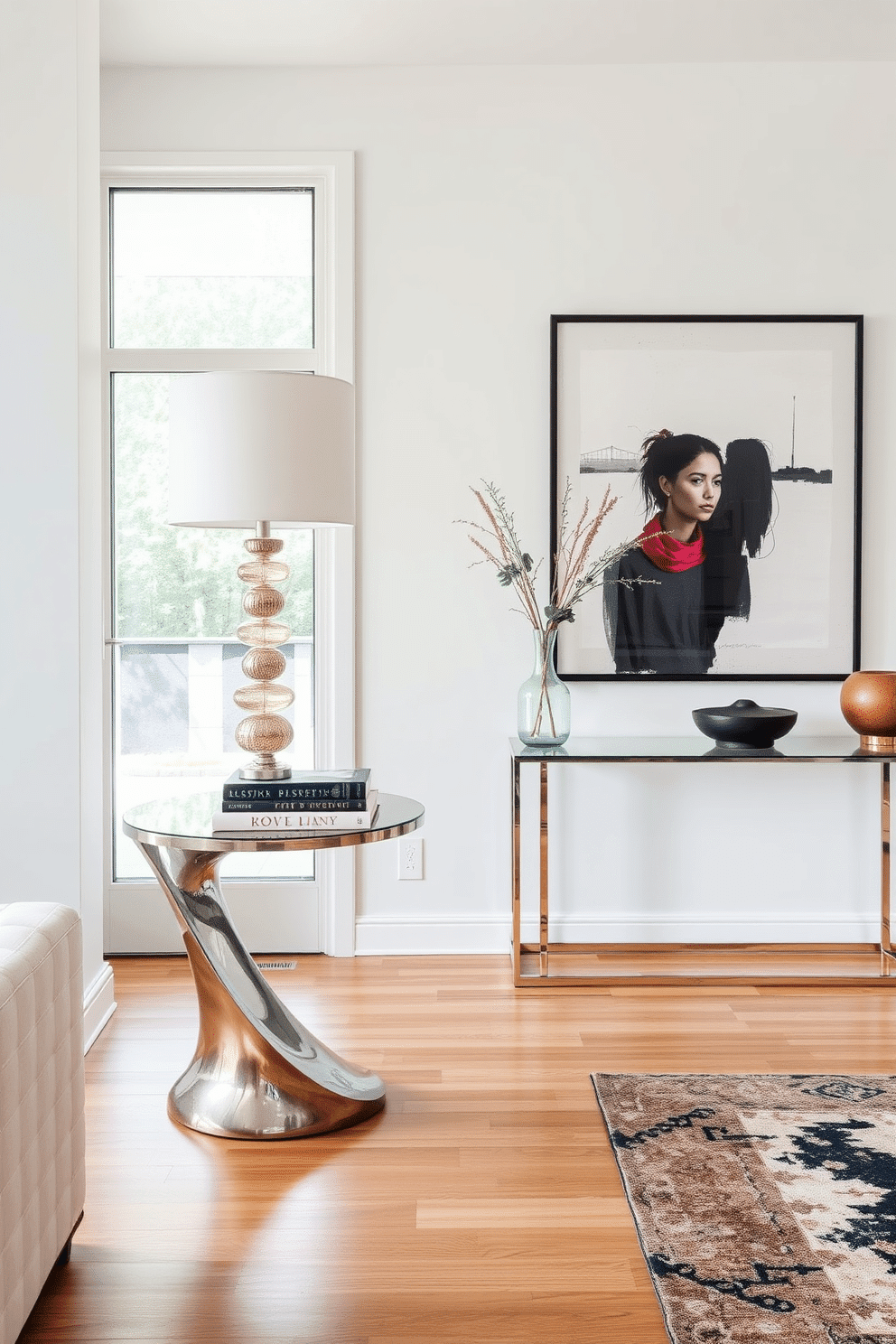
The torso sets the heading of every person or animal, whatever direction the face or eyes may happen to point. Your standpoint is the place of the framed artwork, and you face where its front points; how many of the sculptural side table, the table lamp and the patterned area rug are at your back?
0

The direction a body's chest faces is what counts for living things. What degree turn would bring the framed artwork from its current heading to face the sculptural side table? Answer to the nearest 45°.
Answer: approximately 45° to its right

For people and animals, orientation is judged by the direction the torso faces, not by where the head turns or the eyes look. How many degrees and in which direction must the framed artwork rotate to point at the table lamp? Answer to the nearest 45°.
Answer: approximately 45° to its right

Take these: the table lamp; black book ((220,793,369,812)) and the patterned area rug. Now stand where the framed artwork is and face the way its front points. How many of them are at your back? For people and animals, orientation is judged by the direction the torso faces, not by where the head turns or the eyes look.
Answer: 0

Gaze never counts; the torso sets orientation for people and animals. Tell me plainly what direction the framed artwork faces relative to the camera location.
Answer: facing the viewer

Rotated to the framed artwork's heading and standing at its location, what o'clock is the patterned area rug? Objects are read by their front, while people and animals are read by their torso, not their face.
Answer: The patterned area rug is roughly at 12 o'clock from the framed artwork.

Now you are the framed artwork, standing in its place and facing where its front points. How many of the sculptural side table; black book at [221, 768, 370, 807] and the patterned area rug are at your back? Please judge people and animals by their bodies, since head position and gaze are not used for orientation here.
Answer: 0
